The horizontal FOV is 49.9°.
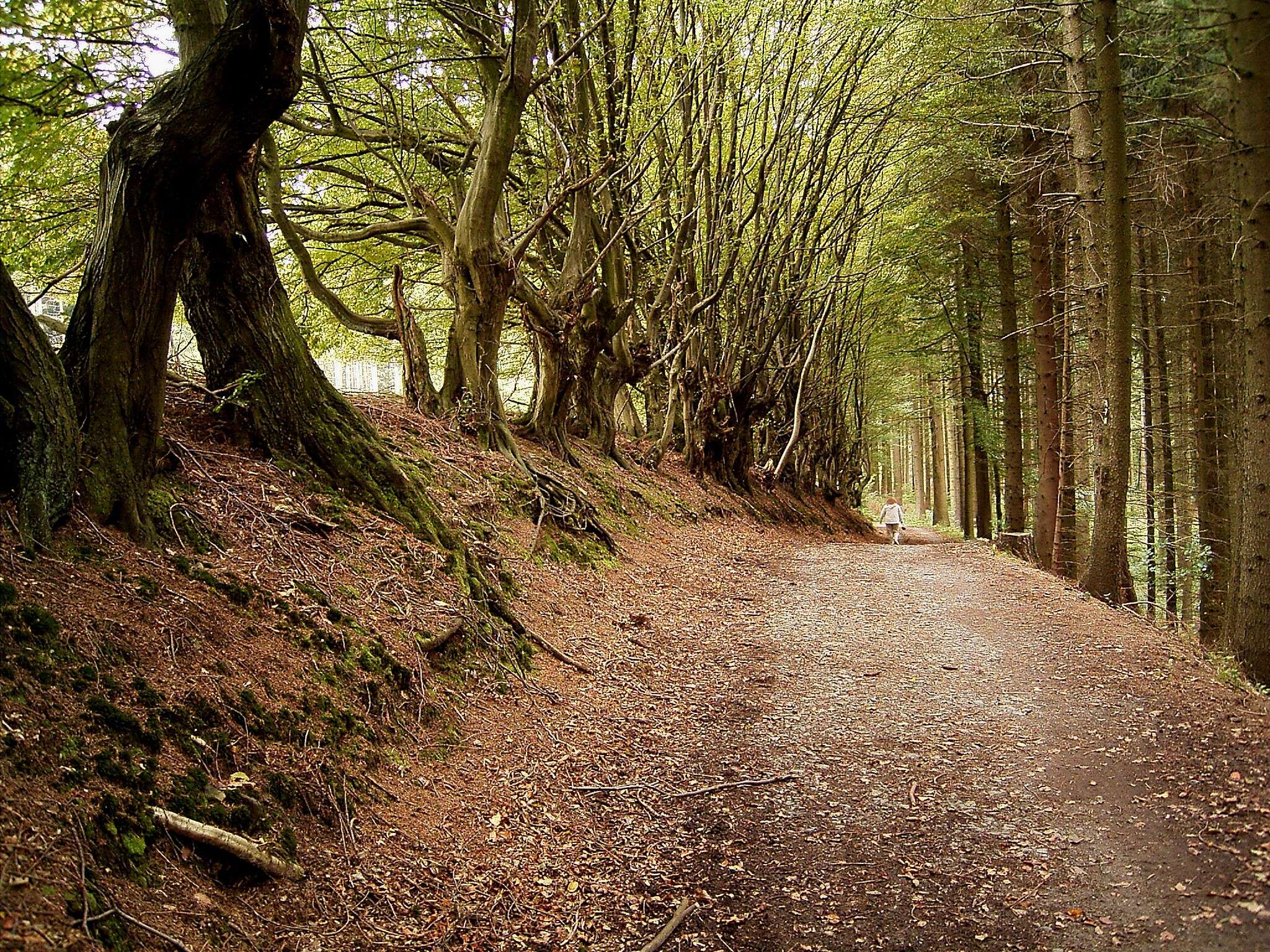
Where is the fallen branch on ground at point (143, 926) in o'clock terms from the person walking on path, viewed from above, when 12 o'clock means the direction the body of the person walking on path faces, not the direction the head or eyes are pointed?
The fallen branch on ground is roughly at 6 o'clock from the person walking on path.

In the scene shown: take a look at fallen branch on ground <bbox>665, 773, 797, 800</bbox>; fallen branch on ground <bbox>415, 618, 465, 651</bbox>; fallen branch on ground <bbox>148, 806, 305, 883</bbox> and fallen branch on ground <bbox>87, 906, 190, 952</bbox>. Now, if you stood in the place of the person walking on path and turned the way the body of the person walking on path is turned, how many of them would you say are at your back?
4

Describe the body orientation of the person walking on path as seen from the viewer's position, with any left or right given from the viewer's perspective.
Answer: facing away from the viewer

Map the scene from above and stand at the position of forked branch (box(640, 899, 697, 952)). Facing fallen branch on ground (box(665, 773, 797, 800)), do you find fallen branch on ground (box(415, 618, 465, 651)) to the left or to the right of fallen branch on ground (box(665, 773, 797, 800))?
left

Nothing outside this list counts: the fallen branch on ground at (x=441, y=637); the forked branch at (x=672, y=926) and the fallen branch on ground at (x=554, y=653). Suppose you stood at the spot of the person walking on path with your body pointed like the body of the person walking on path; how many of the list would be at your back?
3

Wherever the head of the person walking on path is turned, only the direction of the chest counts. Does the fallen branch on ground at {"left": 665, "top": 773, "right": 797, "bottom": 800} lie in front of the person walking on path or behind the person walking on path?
behind

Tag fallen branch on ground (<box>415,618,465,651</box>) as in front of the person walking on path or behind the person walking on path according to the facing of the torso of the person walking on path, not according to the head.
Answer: behind

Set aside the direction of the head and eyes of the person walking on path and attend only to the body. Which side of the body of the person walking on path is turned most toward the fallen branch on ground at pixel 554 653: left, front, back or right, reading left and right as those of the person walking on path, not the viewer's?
back

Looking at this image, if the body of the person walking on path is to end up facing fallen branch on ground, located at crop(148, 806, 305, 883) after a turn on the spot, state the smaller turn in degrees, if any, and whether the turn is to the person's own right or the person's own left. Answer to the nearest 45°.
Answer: approximately 180°

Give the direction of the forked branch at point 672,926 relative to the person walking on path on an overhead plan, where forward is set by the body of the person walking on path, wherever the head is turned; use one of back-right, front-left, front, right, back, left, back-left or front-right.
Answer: back
